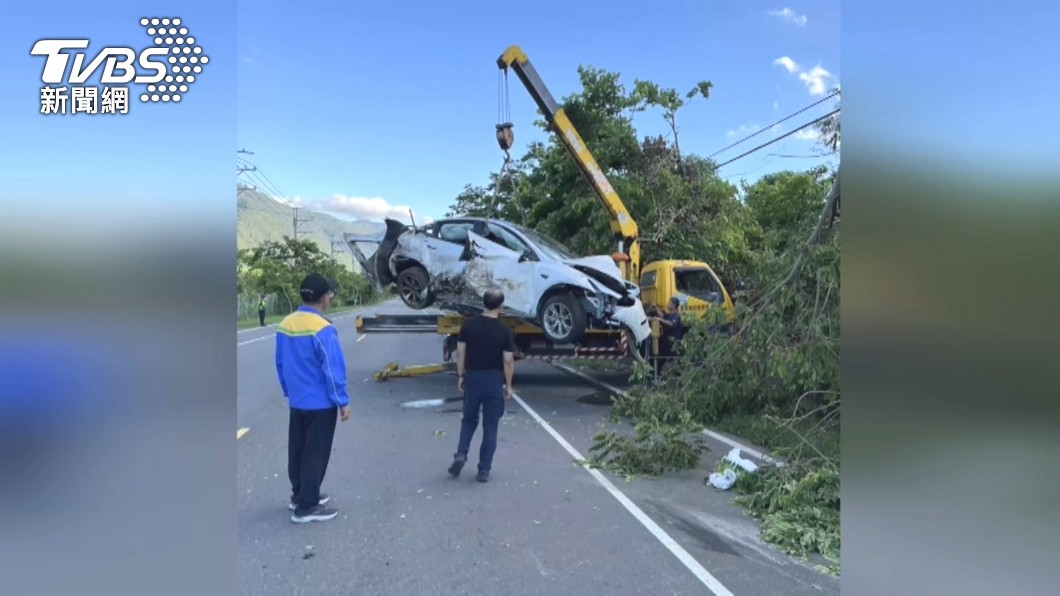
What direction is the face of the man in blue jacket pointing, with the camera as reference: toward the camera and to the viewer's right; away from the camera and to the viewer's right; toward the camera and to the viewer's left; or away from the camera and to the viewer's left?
away from the camera and to the viewer's right

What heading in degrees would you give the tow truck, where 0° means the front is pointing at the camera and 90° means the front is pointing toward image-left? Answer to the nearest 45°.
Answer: approximately 270°

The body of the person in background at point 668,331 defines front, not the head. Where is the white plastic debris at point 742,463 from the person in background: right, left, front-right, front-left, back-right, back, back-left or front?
left

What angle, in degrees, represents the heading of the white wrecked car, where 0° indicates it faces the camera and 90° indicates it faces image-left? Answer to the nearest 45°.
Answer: approximately 315°

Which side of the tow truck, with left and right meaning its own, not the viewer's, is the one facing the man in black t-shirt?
right

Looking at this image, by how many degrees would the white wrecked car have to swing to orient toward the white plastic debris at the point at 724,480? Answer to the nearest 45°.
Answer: approximately 45° to its right

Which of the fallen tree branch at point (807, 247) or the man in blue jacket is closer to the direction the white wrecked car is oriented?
the fallen tree branch

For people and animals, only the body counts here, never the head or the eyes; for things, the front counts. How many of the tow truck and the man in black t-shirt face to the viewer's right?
1

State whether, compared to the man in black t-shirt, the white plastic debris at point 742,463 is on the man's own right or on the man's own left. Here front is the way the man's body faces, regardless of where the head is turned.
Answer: on the man's own right

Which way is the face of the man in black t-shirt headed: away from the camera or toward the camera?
away from the camera

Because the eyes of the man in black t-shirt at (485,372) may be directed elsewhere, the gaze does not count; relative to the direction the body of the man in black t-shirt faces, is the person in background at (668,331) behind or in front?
in front

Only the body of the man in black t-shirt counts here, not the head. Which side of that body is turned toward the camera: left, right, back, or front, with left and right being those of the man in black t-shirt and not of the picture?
back
